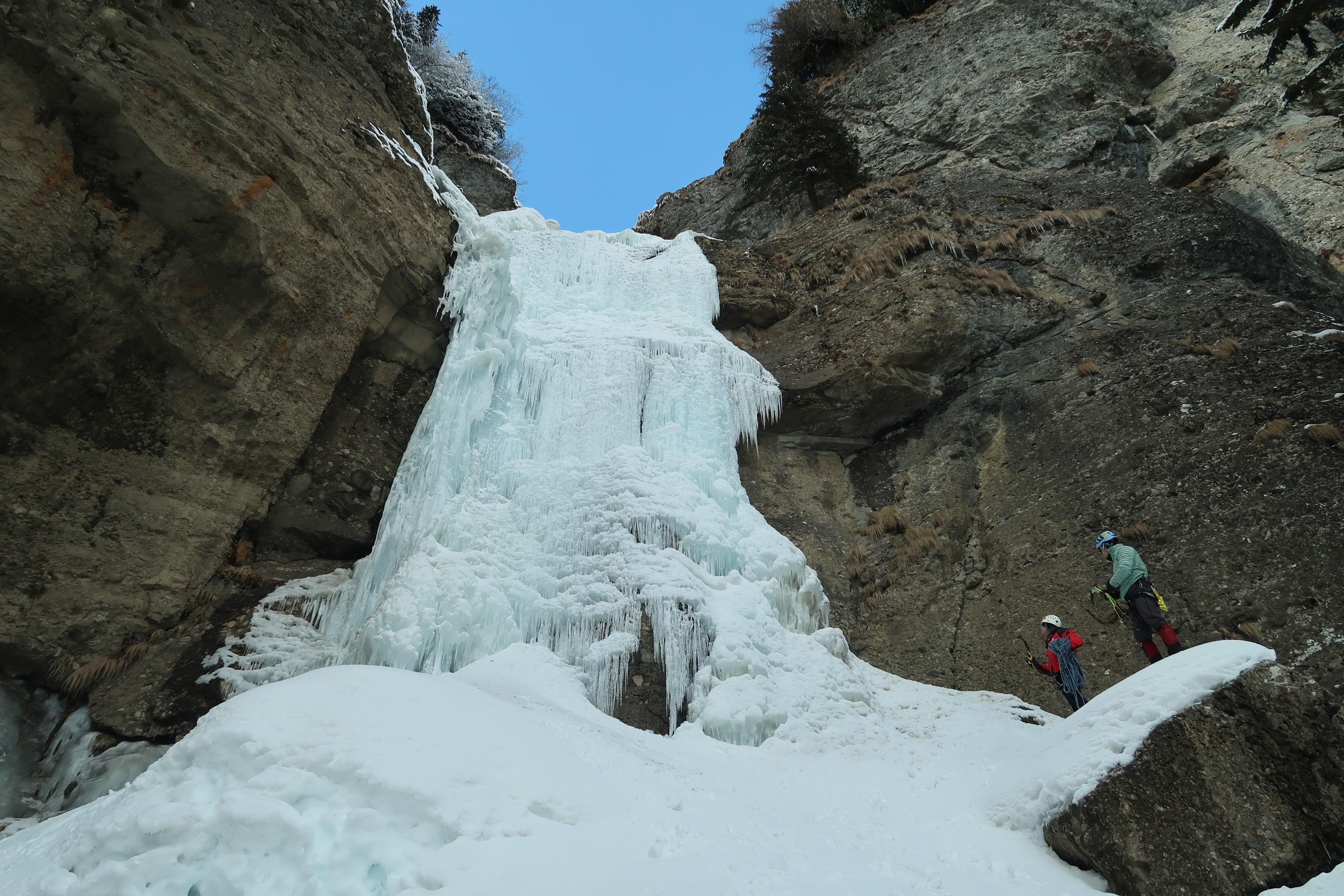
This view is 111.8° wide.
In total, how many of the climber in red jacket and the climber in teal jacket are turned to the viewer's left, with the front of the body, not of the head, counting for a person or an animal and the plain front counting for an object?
2

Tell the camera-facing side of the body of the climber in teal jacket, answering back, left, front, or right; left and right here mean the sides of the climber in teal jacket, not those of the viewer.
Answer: left

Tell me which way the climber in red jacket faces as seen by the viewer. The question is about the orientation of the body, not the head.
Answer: to the viewer's left

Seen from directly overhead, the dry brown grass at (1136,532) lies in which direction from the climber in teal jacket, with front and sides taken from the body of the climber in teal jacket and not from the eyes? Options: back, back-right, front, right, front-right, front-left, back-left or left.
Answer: right

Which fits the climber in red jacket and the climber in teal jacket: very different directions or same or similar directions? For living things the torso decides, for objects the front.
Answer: same or similar directions

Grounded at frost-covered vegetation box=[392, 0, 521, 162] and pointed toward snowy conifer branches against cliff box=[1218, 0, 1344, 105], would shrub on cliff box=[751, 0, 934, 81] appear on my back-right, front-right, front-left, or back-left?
front-left

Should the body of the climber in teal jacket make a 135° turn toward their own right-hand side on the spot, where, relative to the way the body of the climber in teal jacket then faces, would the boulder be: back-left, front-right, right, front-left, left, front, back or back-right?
back-right
